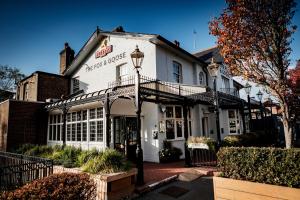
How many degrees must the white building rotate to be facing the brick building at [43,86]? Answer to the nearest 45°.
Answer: approximately 90° to its right

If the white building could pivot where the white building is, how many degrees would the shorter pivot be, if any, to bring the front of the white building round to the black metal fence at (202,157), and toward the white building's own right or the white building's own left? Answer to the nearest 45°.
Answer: approximately 90° to the white building's own left

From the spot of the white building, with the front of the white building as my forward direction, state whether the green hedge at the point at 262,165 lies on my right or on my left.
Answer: on my left

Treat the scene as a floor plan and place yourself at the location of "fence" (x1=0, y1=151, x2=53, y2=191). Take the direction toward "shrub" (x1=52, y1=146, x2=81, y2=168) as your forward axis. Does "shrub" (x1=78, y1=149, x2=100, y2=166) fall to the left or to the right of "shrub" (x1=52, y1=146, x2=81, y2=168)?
right

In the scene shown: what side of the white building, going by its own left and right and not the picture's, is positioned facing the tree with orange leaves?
left

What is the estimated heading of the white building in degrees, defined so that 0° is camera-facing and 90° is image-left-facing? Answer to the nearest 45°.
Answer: approximately 45°

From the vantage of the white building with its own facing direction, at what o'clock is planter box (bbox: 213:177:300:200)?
The planter box is roughly at 10 o'clock from the white building.

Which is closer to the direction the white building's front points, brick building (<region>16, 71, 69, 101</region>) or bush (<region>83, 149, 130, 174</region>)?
the bush

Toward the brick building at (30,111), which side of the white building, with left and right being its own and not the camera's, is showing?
right
